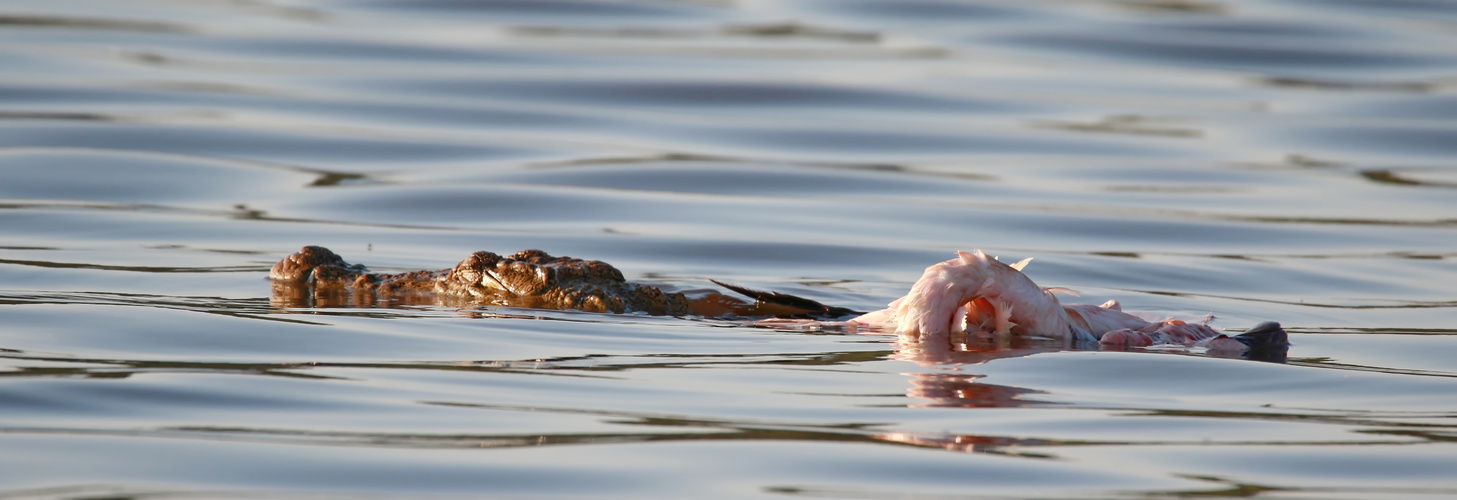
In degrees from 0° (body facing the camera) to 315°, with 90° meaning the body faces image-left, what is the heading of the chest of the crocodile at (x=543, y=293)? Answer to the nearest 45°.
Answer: approximately 90°
